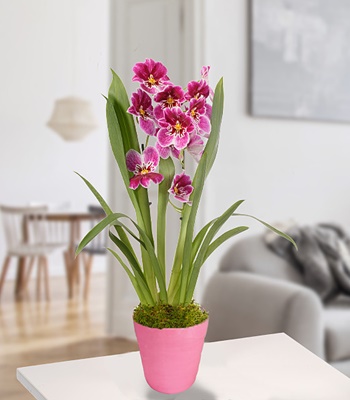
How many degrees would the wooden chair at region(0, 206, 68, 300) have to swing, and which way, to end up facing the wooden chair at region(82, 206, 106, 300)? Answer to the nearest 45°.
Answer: approximately 45° to its right

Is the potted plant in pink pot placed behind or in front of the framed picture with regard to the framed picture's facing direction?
in front

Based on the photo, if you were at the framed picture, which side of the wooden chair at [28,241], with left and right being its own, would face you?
right

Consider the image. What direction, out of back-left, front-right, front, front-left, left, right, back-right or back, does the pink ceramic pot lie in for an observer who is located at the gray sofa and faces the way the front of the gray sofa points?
front-right

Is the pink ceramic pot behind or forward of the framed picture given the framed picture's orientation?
forward

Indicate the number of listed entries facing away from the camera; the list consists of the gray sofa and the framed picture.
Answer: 0

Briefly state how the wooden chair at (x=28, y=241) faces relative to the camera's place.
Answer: facing away from the viewer and to the right of the viewer

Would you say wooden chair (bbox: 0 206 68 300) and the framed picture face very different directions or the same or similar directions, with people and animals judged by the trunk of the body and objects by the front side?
very different directions

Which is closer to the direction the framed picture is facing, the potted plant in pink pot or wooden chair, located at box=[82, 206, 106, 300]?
the potted plant in pink pot
